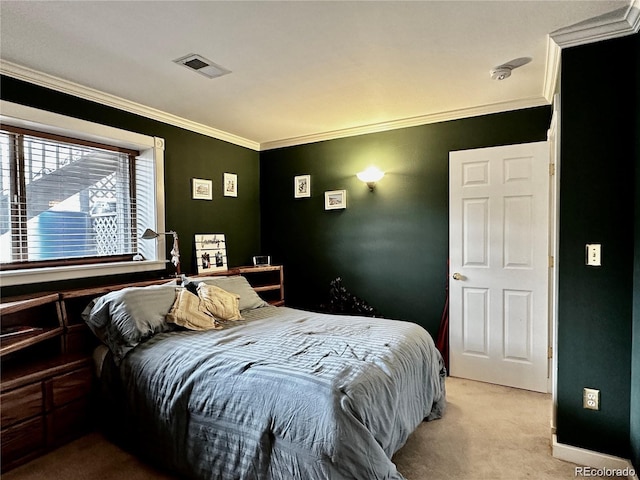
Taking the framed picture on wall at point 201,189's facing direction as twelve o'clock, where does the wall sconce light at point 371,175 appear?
The wall sconce light is roughly at 11 o'clock from the framed picture on wall.

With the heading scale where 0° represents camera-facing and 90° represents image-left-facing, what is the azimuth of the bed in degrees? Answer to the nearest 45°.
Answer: approximately 315°

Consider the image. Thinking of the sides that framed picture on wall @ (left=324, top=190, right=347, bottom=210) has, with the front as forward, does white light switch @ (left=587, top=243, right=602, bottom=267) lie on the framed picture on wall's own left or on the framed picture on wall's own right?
on the framed picture on wall's own left

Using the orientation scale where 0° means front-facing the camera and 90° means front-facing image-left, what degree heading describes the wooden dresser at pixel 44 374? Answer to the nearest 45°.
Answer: approximately 315°

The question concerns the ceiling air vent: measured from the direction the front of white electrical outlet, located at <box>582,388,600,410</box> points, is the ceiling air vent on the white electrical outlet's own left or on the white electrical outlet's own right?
on the white electrical outlet's own right

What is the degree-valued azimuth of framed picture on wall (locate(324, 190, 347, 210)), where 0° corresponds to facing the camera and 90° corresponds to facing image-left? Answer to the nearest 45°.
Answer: approximately 45°

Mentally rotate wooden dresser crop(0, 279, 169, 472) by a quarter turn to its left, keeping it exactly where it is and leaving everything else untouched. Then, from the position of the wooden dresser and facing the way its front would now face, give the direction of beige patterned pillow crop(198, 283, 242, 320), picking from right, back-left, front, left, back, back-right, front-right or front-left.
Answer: front-right

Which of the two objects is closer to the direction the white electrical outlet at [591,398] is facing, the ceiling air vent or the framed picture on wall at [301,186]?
the ceiling air vent

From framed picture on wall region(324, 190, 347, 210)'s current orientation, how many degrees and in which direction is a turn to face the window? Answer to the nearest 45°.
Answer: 0° — it already faces it

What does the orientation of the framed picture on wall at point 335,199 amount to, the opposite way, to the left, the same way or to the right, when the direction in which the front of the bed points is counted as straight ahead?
to the right

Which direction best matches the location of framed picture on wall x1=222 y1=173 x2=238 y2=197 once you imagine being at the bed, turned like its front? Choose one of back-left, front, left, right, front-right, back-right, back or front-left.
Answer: back-left
